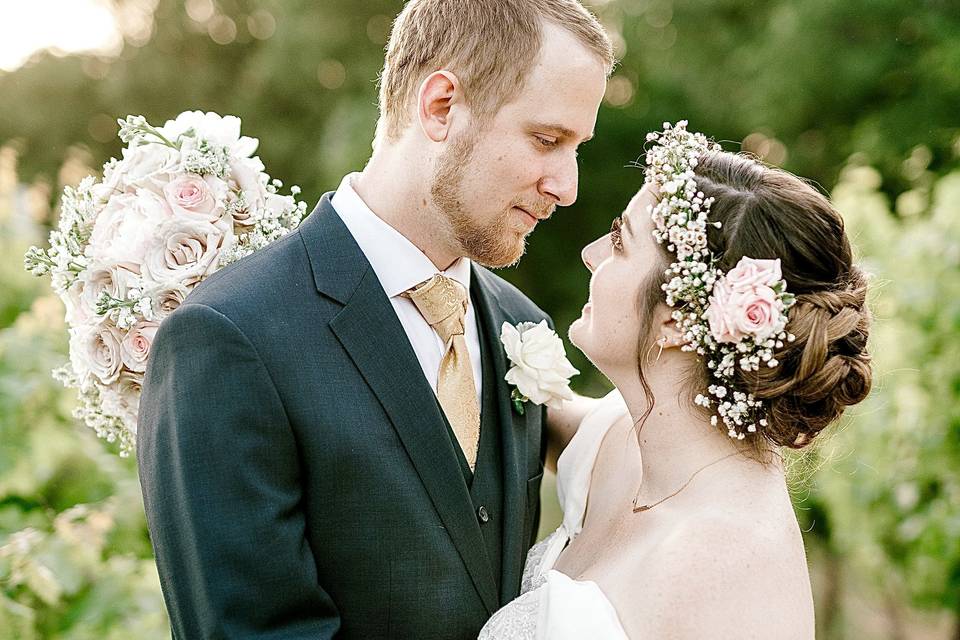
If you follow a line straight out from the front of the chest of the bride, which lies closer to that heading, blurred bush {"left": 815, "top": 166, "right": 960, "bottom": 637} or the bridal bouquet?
the bridal bouquet

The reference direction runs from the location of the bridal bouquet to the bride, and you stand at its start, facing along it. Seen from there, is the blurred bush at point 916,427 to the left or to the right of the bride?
left

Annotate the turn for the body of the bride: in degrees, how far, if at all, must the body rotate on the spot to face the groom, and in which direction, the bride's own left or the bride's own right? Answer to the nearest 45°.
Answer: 0° — they already face them

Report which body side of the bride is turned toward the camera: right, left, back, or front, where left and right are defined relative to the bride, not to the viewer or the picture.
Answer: left

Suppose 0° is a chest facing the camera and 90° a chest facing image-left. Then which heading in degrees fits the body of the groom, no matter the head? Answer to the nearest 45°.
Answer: approximately 315°

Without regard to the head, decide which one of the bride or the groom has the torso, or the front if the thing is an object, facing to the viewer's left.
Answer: the bride

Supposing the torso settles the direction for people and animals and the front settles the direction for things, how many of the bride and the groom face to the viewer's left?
1

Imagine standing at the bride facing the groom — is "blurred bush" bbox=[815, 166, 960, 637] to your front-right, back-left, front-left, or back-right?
back-right
